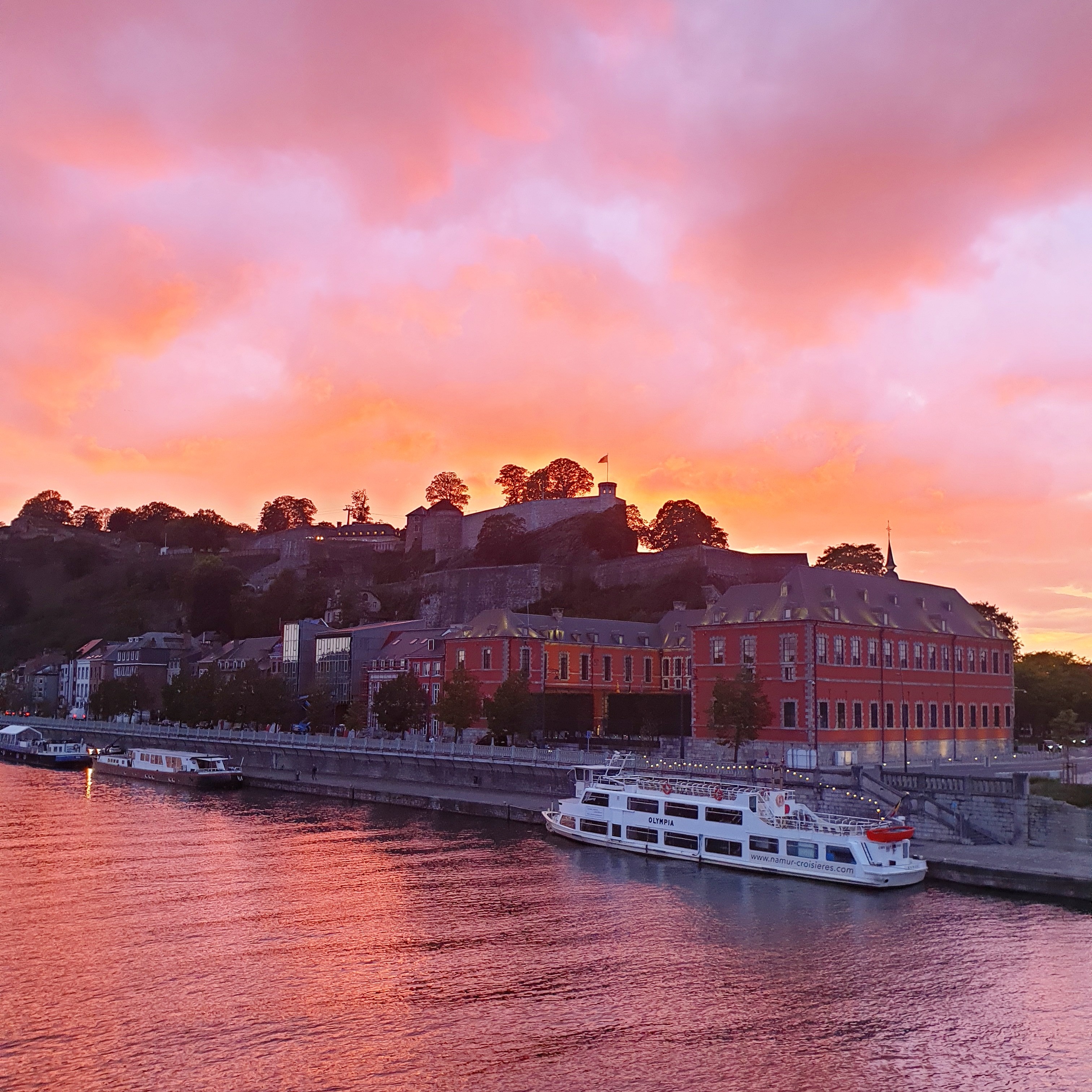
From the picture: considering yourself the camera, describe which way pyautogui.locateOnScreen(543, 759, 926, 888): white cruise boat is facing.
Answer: facing away from the viewer and to the left of the viewer
